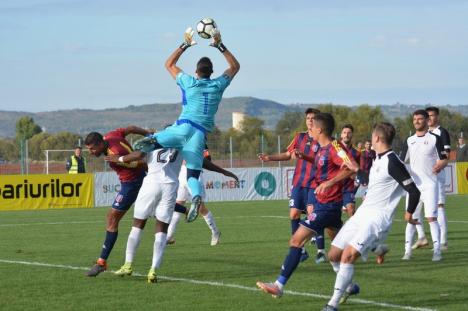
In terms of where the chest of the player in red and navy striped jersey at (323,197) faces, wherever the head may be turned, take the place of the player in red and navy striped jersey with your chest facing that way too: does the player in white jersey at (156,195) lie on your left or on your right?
on your right

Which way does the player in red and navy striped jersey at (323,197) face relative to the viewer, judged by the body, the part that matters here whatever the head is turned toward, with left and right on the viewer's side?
facing the viewer and to the left of the viewer

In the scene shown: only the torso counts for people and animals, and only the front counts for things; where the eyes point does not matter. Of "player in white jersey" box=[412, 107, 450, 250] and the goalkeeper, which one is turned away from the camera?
the goalkeeper

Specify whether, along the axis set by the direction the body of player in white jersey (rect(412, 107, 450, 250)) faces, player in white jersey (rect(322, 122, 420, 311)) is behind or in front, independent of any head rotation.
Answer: in front

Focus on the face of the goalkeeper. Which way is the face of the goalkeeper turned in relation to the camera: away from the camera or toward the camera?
away from the camera

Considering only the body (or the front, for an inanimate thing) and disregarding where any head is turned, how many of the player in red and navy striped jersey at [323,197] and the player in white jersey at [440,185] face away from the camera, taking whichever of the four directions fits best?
0

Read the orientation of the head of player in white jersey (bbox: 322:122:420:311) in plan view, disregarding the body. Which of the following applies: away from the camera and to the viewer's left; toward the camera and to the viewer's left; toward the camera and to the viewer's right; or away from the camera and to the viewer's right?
away from the camera and to the viewer's left

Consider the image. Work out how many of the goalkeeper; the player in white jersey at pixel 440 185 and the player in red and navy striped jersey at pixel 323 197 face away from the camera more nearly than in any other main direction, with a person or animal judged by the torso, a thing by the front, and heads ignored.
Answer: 1

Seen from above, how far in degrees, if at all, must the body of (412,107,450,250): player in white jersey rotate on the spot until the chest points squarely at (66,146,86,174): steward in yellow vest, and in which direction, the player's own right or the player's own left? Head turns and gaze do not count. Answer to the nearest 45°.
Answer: approximately 90° to the player's own right

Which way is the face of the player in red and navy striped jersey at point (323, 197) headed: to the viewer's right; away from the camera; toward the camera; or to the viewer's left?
to the viewer's left

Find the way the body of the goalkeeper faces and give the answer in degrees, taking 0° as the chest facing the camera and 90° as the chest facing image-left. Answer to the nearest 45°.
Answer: approximately 180°

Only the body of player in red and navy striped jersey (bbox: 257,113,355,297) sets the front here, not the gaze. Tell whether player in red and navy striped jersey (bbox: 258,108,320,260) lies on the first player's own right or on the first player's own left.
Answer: on the first player's own right

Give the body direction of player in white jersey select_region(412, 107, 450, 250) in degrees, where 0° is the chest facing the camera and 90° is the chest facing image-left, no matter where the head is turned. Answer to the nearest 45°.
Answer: approximately 45°
